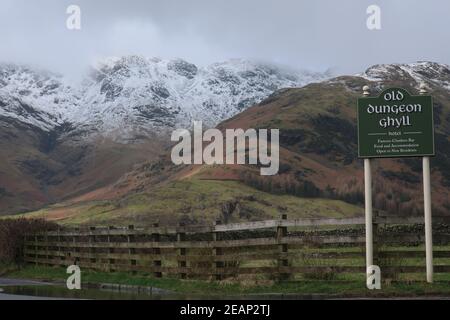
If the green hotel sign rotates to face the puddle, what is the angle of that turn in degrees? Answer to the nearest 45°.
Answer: approximately 90° to its right

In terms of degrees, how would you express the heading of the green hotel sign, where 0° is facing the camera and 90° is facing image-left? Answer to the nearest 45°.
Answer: approximately 0°
